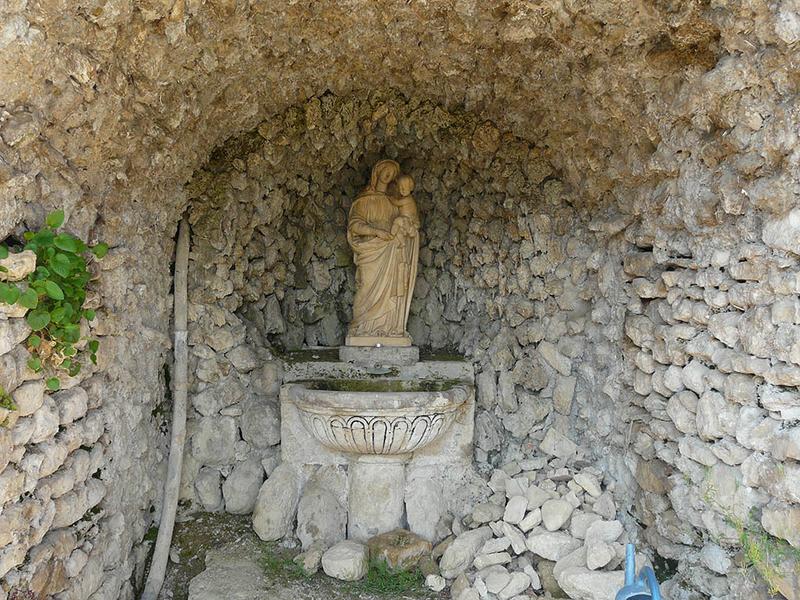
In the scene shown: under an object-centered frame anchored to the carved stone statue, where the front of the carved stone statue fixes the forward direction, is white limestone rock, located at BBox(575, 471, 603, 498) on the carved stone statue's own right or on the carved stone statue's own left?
on the carved stone statue's own left

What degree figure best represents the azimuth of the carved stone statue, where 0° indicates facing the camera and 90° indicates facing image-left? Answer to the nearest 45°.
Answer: approximately 0°

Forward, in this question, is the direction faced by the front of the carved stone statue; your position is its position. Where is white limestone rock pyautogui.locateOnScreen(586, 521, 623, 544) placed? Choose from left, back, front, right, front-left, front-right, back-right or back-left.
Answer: front-left

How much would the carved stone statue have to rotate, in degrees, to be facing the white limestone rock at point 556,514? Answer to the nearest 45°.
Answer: approximately 45° to its left

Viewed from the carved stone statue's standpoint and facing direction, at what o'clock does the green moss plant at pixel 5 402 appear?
The green moss plant is roughly at 1 o'clock from the carved stone statue.

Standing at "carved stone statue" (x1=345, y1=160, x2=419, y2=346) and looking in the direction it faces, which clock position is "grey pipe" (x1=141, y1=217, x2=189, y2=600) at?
The grey pipe is roughly at 2 o'clock from the carved stone statue.

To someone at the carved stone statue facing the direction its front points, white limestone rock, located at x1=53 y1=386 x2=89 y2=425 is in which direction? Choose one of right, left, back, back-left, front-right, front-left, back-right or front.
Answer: front-right

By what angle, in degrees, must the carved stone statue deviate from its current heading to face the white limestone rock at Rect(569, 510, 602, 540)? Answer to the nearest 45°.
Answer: approximately 45° to its left
